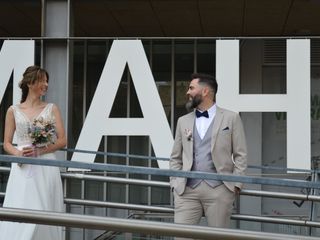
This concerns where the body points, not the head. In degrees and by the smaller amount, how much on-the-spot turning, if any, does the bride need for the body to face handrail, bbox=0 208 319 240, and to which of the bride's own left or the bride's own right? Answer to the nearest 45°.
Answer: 0° — they already face it

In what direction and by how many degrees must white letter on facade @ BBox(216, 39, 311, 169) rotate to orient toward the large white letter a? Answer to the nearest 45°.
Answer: approximately 90° to its right

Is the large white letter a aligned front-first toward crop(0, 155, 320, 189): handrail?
yes

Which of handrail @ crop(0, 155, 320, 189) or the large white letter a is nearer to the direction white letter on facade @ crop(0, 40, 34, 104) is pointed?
the handrail

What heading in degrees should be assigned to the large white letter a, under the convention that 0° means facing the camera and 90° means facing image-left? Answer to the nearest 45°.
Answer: approximately 0°

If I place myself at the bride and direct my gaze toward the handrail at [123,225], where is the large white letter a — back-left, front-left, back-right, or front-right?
back-left
